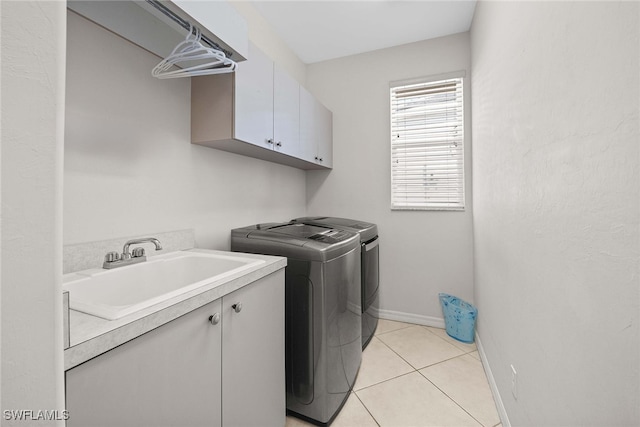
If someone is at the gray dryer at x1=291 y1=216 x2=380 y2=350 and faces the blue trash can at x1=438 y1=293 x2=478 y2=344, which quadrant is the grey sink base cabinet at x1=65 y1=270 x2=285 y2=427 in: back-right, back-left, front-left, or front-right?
back-right

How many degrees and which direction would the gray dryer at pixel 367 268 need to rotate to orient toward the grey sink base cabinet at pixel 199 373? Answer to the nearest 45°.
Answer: approximately 135° to its right

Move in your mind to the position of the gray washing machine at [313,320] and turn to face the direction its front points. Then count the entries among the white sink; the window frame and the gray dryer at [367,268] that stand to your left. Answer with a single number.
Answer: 2

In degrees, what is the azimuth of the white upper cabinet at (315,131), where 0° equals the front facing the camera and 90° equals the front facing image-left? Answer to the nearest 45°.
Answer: approximately 315°

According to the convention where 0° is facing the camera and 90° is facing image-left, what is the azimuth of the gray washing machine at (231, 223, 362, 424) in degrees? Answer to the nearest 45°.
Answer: approximately 315°

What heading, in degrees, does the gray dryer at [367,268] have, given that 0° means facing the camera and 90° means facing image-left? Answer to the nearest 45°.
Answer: approximately 270°

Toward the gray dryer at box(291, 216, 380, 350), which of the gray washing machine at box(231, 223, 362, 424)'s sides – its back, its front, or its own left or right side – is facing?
left

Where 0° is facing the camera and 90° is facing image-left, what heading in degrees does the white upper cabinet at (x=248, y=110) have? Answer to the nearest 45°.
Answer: approximately 315°

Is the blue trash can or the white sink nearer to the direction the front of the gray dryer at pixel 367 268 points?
the blue trash can
